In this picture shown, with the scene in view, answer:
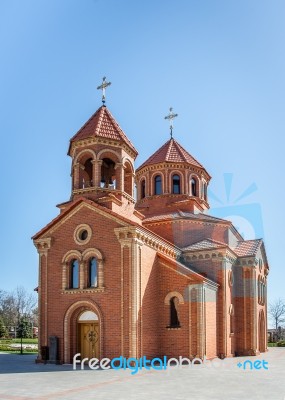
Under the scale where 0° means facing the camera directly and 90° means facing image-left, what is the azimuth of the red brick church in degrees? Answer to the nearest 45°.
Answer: approximately 45°
